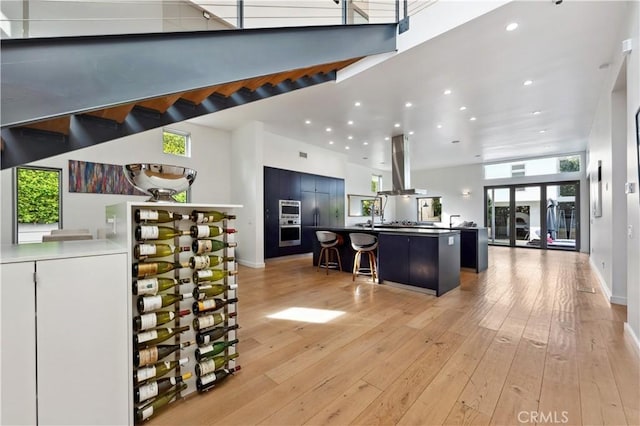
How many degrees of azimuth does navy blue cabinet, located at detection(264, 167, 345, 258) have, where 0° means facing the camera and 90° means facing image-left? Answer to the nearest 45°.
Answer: approximately 315°

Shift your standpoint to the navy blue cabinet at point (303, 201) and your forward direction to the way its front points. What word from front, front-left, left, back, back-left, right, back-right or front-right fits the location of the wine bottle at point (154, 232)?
front-right

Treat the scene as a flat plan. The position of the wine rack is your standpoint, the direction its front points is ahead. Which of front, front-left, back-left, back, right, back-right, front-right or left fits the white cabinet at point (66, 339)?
right

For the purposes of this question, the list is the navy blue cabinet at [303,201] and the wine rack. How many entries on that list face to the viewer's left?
0

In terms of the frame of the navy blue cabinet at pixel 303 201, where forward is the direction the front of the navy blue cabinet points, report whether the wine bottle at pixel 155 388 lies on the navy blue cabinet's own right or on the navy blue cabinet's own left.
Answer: on the navy blue cabinet's own right

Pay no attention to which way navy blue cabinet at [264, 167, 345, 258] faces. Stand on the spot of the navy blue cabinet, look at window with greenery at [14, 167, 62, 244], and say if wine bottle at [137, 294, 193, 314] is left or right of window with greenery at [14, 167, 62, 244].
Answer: left

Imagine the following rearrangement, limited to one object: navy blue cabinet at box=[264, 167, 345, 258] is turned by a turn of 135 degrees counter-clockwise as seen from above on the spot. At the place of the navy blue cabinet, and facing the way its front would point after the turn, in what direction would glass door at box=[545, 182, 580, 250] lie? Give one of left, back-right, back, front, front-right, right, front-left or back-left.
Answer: right

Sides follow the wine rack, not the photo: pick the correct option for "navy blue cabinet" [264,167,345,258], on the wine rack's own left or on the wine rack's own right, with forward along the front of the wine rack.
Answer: on the wine rack's own left
